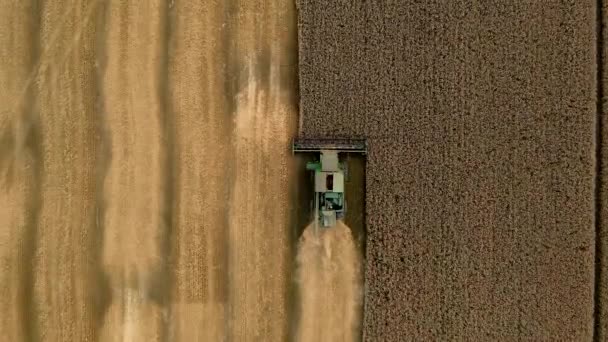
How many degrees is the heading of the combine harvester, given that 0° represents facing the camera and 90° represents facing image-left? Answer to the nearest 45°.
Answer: approximately 180°
